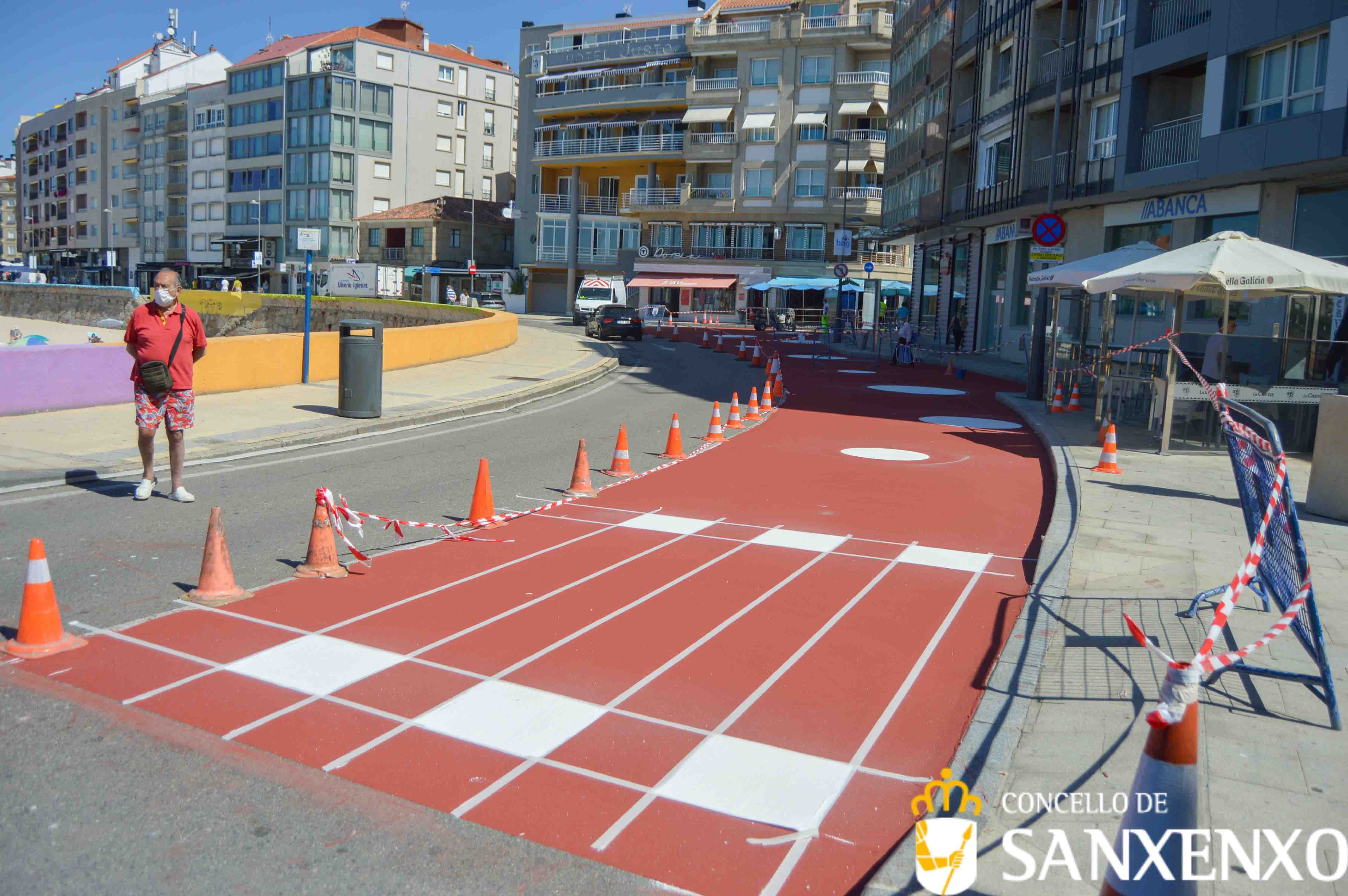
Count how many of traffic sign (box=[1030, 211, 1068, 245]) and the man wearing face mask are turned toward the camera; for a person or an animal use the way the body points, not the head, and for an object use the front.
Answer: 2

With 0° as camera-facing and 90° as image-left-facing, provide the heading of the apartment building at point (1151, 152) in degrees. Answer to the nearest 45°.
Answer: approximately 45°

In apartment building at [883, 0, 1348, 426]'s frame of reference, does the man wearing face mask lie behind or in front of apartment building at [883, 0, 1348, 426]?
in front

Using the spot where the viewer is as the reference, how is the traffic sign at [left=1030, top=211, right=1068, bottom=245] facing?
facing the viewer

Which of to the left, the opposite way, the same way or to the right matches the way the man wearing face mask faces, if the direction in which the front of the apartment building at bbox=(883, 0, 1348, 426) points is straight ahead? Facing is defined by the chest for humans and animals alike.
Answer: to the left

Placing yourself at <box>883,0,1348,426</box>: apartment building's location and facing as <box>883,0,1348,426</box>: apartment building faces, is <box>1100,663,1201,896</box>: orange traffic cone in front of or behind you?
in front

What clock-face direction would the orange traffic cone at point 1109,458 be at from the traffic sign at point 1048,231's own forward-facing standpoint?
The orange traffic cone is roughly at 12 o'clock from the traffic sign.

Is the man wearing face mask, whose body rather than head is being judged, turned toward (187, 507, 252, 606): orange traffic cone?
yes

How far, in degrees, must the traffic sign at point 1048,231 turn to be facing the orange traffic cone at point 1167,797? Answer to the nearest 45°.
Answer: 0° — it already faces it

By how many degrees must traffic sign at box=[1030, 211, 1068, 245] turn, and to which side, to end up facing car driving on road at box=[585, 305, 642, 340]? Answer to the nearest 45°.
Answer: approximately 135° to its right

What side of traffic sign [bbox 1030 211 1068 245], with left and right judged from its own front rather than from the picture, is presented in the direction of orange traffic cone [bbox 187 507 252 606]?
front
